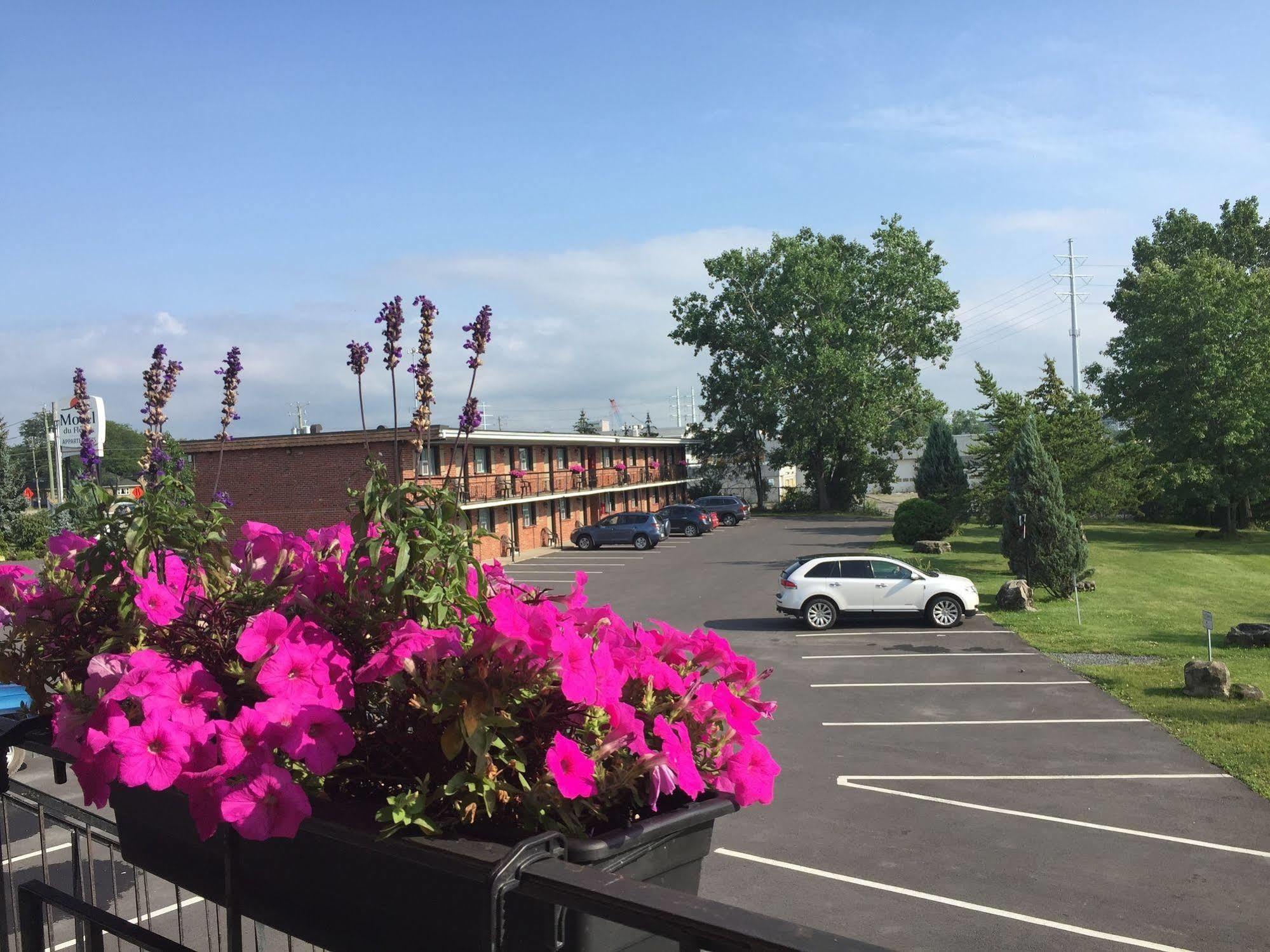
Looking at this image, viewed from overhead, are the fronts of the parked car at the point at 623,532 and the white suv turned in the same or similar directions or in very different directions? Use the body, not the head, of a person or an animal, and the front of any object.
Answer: very different directions

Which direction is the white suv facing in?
to the viewer's right

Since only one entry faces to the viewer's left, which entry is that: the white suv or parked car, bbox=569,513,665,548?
the parked car

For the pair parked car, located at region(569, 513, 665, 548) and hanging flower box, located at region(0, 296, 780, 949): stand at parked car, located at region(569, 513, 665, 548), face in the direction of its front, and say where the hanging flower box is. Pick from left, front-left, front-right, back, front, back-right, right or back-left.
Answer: left

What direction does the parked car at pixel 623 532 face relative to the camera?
to the viewer's left

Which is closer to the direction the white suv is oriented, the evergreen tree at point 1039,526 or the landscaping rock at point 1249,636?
the landscaping rock

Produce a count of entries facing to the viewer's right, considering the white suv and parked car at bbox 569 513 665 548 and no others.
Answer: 1

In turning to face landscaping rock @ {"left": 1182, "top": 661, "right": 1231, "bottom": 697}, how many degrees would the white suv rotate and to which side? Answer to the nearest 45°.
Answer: approximately 45° to its right
